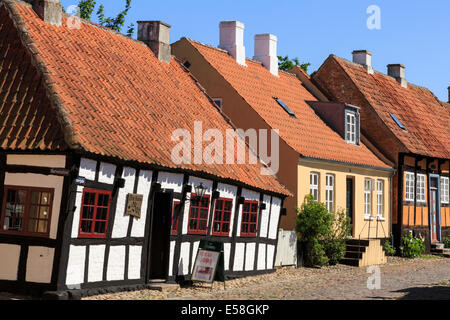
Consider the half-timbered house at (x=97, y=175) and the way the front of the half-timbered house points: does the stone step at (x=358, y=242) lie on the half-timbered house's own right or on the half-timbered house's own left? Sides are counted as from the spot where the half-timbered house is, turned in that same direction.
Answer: on the half-timbered house's own left

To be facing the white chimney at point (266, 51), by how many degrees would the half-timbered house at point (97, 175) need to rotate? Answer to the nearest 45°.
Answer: approximately 90° to its left

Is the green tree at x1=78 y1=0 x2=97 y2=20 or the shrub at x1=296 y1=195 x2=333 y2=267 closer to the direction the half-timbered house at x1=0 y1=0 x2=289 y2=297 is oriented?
the shrub

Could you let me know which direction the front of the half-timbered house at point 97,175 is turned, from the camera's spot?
facing the viewer and to the right of the viewer

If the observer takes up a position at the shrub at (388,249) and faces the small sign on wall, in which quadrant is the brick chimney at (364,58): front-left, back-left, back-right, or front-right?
back-right

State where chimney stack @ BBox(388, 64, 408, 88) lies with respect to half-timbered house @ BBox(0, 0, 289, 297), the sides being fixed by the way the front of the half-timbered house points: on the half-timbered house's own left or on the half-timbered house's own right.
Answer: on the half-timbered house's own left

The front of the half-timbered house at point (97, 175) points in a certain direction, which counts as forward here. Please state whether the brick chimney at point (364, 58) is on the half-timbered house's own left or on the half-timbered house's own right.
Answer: on the half-timbered house's own left

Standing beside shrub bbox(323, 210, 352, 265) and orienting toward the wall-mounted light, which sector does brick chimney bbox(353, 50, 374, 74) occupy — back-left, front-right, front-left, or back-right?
back-right
